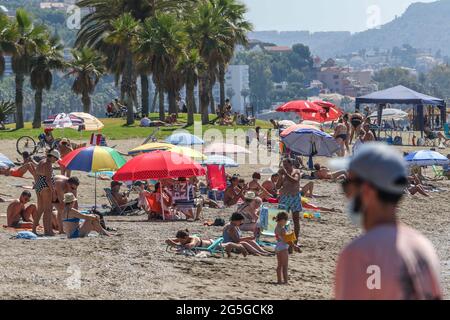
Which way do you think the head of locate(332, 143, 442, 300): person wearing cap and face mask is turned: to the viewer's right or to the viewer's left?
to the viewer's left

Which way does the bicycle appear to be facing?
to the viewer's right

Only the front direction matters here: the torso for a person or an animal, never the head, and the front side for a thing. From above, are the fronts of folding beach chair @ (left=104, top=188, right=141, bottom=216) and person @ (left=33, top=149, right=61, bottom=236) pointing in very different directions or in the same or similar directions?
same or similar directions

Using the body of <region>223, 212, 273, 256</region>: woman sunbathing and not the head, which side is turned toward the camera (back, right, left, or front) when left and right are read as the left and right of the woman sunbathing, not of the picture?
right
